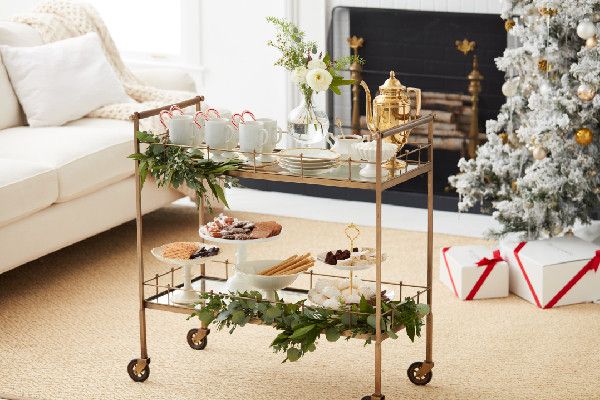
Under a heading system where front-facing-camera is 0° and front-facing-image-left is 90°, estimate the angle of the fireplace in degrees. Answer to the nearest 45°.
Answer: approximately 45°

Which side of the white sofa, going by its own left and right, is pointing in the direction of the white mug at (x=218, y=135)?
front

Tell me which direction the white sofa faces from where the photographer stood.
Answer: facing the viewer and to the right of the viewer

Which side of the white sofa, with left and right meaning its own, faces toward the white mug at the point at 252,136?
front

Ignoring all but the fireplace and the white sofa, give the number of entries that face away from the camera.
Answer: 0

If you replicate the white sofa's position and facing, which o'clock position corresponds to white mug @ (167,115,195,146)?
The white mug is roughly at 1 o'clock from the white sofa.

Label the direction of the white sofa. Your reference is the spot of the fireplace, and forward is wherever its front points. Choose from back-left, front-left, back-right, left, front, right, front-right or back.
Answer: front

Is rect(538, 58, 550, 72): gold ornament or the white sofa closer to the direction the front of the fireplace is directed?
the white sofa

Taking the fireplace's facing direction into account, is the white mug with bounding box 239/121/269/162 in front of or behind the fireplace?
in front

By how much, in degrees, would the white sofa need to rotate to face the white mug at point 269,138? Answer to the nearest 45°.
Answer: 0° — it already faces it

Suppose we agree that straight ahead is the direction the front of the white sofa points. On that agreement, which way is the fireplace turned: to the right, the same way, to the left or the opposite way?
to the right

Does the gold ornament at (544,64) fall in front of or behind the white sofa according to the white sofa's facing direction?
in front
